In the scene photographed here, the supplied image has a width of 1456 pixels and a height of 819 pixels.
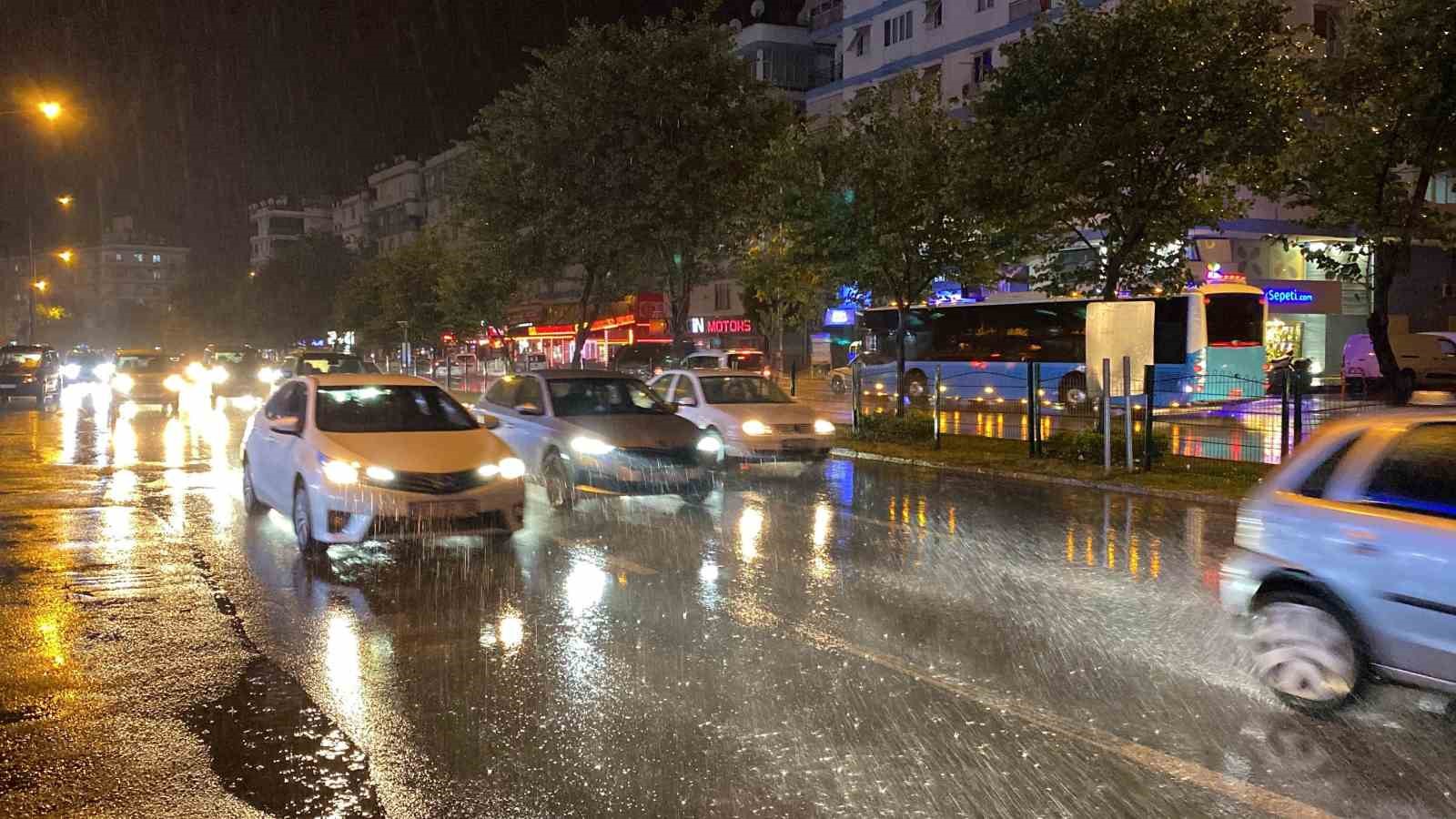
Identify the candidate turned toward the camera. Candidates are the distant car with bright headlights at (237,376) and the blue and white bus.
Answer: the distant car with bright headlights

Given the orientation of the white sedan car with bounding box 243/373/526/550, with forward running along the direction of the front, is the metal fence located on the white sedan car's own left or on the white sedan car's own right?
on the white sedan car's own left

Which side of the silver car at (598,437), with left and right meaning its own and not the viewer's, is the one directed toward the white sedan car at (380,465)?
right

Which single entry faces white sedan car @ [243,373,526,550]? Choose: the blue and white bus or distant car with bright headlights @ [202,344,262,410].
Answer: the distant car with bright headlights

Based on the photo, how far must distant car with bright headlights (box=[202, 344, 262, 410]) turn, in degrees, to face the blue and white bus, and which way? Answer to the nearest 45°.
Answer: approximately 45° to its left

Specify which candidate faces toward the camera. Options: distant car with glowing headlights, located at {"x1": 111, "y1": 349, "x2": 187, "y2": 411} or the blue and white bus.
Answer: the distant car with glowing headlights

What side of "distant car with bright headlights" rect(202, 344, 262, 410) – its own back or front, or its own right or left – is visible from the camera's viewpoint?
front

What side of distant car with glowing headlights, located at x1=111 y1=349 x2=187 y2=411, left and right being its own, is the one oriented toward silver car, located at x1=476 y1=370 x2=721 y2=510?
front

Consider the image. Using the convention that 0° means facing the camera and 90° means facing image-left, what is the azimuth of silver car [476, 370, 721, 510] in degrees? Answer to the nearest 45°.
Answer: approximately 315°

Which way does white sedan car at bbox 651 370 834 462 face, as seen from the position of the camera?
facing the viewer and to the right of the viewer

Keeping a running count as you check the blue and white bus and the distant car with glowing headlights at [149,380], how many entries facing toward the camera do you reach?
1

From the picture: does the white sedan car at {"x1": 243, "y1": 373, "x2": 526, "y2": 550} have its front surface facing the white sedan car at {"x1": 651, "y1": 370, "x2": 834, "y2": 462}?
no
